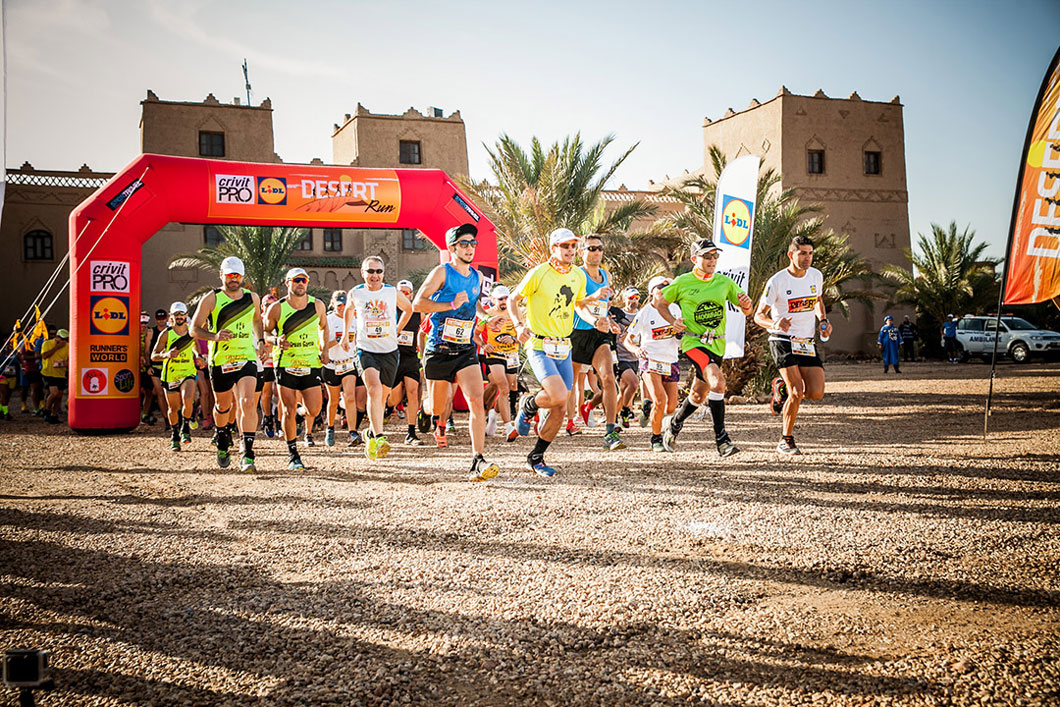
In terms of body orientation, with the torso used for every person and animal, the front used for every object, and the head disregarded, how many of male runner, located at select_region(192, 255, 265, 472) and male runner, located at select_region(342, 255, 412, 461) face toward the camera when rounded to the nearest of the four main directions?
2

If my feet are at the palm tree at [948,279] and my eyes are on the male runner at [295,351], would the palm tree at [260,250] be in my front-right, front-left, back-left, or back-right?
front-right

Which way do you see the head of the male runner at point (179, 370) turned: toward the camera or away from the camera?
toward the camera

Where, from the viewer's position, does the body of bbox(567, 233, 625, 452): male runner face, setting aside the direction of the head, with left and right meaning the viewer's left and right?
facing the viewer and to the right of the viewer

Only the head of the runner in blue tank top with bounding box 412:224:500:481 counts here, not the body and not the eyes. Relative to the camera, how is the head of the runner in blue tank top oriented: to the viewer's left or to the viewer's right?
to the viewer's right

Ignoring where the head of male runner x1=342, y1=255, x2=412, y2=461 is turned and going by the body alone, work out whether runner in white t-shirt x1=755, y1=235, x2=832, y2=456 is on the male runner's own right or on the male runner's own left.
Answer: on the male runner's own left

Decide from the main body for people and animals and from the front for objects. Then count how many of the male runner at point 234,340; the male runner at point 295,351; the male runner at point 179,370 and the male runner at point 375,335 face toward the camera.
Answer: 4

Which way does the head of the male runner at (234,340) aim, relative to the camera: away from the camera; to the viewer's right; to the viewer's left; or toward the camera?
toward the camera

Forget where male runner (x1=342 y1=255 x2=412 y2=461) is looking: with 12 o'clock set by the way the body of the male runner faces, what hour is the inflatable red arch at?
The inflatable red arch is roughly at 5 o'clock from the male runner.

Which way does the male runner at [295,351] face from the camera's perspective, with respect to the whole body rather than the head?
toward the camera

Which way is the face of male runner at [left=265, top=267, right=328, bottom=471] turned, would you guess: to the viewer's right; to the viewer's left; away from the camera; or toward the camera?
toward the camera

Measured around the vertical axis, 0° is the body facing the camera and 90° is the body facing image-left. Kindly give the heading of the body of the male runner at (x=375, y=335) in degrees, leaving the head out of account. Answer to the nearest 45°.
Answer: approximately 0°

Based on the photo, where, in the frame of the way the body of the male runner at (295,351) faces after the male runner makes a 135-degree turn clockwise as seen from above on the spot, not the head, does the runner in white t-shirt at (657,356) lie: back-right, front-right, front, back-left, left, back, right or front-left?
back-right

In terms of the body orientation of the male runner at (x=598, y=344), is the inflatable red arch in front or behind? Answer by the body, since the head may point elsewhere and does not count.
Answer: behind

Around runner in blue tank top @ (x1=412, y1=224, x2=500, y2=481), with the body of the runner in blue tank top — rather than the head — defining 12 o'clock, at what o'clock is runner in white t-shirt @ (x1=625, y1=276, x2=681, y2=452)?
The runner in white t-shirt is roughly at 9 o'clock from the runner in blue tank top.

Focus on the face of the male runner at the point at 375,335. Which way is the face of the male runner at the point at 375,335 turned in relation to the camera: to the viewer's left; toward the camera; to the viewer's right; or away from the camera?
toward the camera

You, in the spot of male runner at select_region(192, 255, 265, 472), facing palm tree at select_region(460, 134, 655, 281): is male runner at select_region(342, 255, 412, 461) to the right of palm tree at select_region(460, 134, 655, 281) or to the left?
right

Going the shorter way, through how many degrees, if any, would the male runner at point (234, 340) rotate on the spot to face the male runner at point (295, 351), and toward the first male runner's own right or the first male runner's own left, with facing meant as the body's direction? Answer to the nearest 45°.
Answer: approximately 90° to the first male runner's own left
